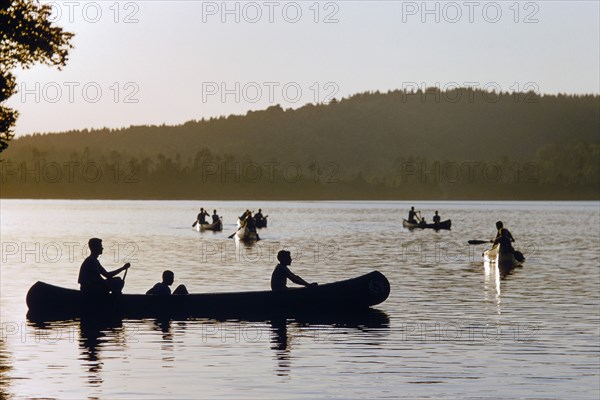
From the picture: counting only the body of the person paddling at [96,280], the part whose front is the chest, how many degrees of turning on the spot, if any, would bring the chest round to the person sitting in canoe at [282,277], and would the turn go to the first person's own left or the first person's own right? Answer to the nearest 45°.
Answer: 0° — they already face them

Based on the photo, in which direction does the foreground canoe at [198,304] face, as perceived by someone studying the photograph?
facing to the right of the viewer

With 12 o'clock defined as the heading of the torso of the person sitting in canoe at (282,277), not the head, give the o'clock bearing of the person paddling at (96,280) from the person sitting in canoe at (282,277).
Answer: the person paddling at (96,280) is roughly at 6 o'clock from the person sitting in canoe at (282,277).

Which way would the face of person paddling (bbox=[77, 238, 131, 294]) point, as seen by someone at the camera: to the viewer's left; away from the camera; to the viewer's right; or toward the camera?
to the viewer's right

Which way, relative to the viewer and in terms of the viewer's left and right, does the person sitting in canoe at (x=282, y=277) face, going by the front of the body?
facing to the right of the viewer

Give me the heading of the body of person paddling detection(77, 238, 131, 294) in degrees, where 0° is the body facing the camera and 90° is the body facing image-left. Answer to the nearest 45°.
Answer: approximately 270°
